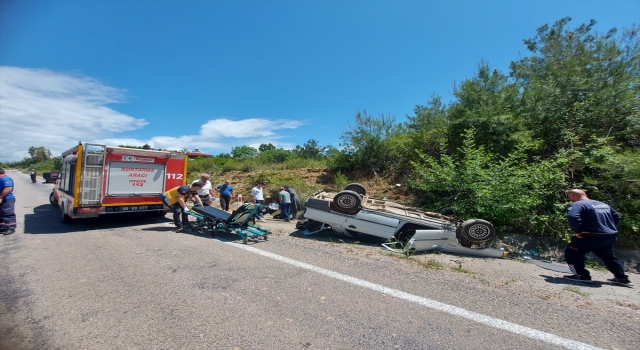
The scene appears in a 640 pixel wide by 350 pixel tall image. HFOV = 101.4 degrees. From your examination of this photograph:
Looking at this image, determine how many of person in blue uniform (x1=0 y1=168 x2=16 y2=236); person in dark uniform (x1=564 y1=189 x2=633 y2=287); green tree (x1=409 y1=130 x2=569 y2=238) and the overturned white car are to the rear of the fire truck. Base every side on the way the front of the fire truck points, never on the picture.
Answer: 3

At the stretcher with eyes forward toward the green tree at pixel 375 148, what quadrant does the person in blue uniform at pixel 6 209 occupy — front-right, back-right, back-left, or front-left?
back-left

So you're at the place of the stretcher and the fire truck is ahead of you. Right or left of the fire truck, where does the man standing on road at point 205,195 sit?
right

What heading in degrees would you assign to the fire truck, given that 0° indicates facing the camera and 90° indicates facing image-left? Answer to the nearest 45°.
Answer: approximately 135°

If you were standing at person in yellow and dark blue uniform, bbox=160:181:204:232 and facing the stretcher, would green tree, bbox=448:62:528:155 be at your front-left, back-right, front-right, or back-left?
front-left

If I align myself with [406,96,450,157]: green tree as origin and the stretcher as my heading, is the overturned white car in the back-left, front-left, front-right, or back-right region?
front-left

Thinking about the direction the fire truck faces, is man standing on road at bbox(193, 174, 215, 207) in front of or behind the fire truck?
behind
